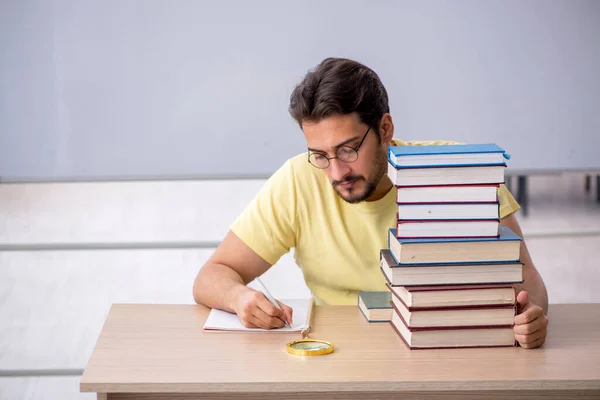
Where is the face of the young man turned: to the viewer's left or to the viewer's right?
to the viewer's left

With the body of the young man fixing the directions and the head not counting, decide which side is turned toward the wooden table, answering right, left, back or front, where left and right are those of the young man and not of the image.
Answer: front

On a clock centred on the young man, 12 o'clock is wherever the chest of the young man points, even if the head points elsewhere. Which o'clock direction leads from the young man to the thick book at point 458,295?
The thick book is roughly at 11 o'clock from the young man.

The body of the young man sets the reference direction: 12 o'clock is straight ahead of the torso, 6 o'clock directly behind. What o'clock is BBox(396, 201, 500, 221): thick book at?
The thick book is roughly at 11 o'clock from the young man.

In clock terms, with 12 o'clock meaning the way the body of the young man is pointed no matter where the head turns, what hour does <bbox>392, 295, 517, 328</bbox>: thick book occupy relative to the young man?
The thick book is roughly at 11 o'clock from the young man.

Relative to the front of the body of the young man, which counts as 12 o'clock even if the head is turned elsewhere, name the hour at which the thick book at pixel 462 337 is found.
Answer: The thick book is roughly at 11 o'clock from the young man.

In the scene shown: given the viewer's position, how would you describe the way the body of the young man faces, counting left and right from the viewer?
facing the viewer

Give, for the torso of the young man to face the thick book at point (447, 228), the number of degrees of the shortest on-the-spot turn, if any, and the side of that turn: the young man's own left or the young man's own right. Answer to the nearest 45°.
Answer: approximately 45° to the young man's own left

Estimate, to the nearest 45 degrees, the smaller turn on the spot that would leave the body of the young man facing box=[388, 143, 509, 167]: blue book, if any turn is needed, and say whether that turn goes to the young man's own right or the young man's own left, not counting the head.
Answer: approximately 45° to the young man's own left

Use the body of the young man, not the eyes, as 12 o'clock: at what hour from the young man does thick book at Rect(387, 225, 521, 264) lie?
The thick book is roughly at 11 o'clock from the young man.
